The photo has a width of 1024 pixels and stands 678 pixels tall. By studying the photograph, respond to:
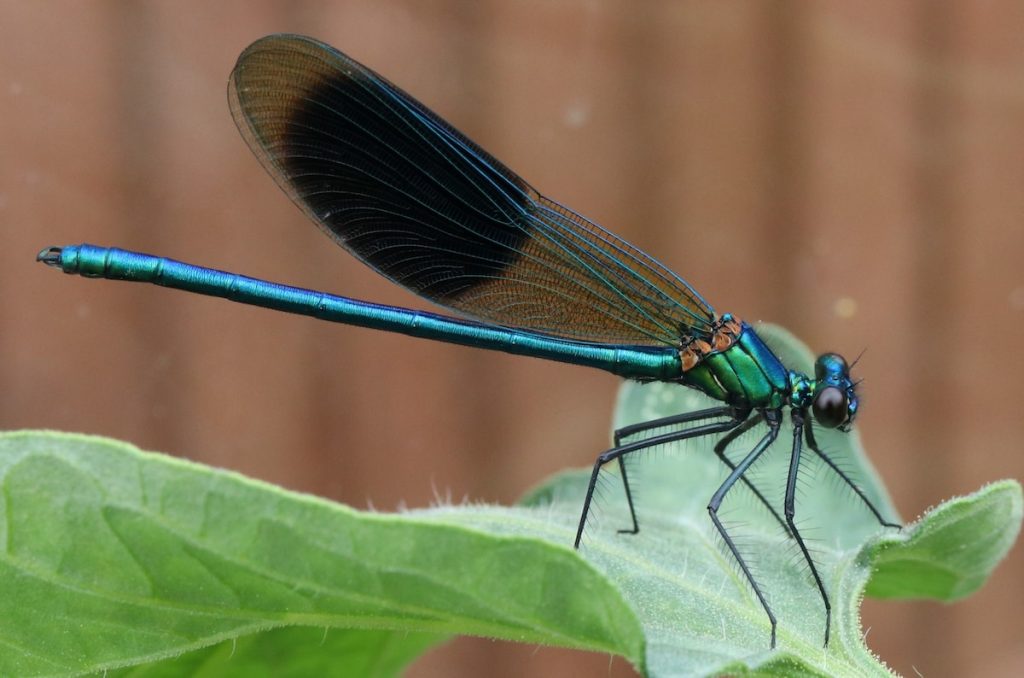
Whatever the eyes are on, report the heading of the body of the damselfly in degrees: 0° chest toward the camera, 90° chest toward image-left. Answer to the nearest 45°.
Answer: approximately 270°

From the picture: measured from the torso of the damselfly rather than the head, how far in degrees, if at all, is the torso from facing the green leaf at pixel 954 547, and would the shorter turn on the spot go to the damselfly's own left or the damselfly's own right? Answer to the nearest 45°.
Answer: approximately 45° to the damselfly's own right
